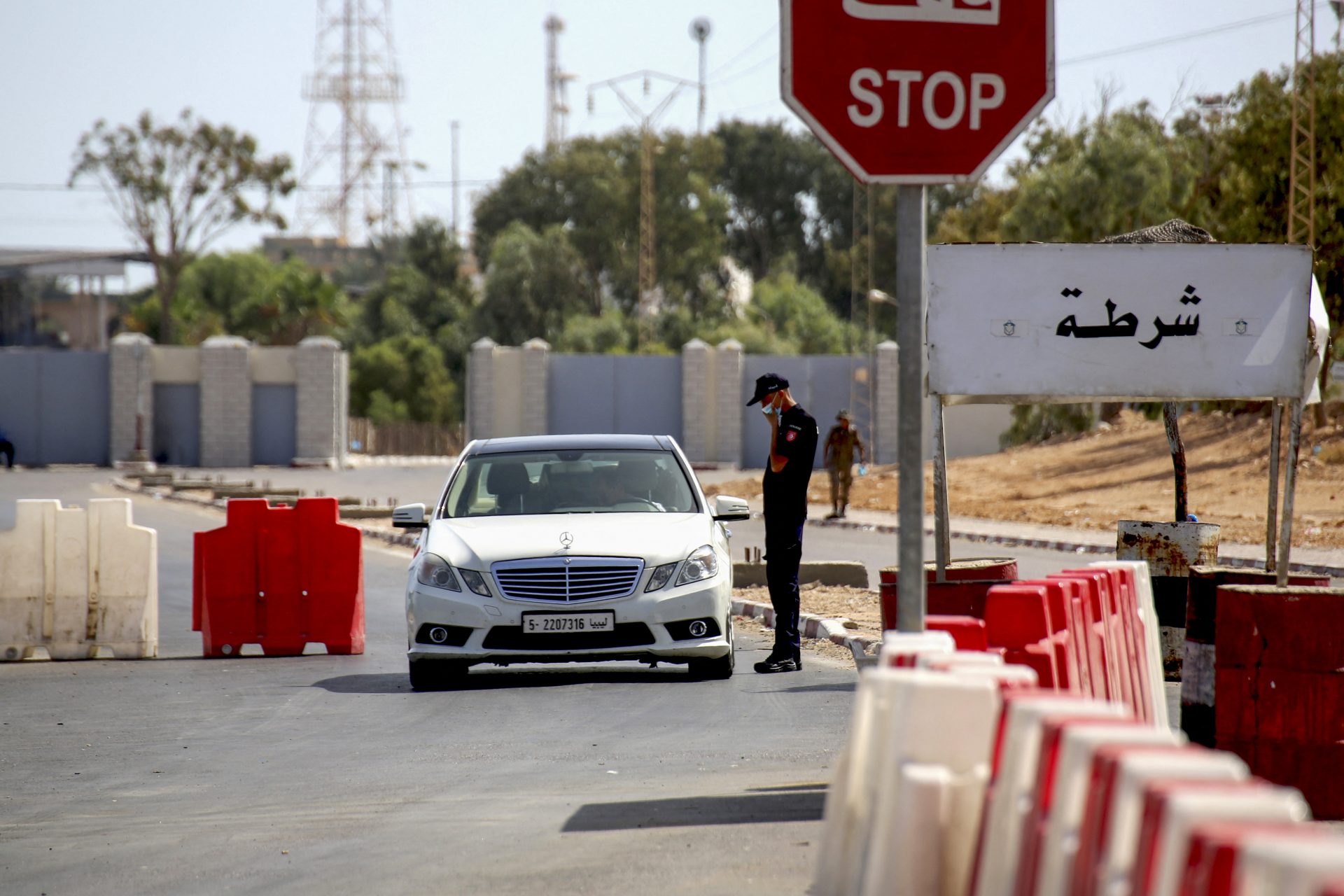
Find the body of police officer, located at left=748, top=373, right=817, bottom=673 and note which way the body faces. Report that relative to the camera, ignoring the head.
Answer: to the viewer's left

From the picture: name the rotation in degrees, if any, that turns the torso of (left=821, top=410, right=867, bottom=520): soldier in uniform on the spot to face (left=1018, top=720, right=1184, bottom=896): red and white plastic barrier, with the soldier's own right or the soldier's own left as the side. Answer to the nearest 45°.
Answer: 0° — they already face it

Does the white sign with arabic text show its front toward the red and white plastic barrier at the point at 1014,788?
yes

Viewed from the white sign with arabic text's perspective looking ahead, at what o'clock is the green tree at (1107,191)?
The green tree is roughly at 6 o'clock from the white sign with arabic text.

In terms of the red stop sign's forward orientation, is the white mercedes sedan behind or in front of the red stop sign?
behind

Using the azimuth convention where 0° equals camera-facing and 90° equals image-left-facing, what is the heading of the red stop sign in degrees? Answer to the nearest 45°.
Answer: approximately 0°

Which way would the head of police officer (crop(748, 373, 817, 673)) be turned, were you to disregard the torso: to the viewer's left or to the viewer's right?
to the viewer's left

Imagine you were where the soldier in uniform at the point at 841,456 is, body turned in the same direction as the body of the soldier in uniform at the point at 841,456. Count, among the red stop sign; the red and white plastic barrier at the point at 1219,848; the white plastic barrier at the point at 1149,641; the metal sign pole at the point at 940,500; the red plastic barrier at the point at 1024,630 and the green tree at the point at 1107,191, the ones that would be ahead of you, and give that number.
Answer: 5
